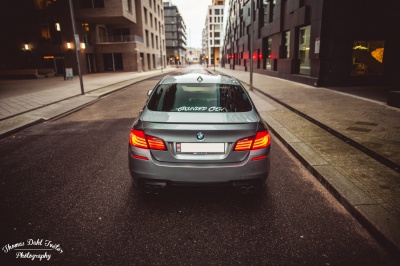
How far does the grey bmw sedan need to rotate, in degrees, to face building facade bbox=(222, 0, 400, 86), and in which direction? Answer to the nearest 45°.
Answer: approximately 45° to its right

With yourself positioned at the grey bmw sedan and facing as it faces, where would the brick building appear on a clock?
The brick building is roughly at 11 o'clock from the grey bmw sedan.

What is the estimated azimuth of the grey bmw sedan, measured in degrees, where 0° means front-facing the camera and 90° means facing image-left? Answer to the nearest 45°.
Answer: approximately 180°
